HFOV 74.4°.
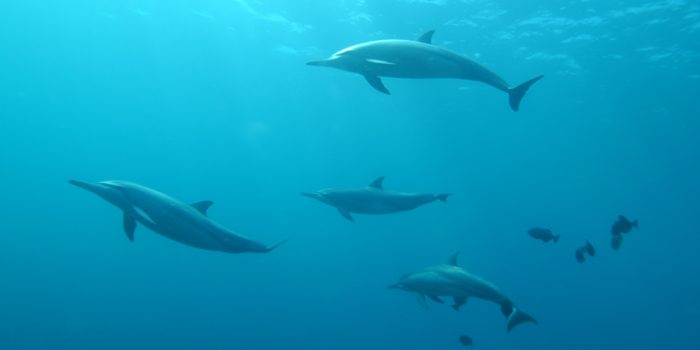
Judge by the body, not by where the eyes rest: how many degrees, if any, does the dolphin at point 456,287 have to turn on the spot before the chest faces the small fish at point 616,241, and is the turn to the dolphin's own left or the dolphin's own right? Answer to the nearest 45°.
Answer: approximately 135° to the dolphin's own right

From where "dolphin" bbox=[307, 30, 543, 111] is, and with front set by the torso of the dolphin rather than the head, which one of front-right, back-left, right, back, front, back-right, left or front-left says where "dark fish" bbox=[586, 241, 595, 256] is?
back-right

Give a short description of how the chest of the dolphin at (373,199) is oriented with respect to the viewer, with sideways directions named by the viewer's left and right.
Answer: facing to the left of the viewer

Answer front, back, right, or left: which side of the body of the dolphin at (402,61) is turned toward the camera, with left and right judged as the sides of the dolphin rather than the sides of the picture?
left

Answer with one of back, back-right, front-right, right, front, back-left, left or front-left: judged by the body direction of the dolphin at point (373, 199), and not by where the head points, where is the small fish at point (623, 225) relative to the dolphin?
back

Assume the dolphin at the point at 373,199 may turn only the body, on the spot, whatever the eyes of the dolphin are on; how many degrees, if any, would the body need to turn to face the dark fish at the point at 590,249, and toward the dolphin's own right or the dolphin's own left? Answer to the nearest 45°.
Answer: approximately 180°

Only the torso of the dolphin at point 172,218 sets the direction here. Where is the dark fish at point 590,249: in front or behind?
behind

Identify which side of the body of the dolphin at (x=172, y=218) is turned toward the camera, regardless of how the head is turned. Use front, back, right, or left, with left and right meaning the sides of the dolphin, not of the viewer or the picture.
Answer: left

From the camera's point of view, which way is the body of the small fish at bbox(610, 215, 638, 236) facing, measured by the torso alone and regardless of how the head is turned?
to the viewer's left

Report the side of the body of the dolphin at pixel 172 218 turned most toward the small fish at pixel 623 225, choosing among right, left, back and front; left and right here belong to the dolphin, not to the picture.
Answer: back

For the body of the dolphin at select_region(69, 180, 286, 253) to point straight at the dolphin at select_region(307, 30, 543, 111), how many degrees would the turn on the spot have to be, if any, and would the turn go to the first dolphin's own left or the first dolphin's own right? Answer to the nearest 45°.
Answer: approximately 180°

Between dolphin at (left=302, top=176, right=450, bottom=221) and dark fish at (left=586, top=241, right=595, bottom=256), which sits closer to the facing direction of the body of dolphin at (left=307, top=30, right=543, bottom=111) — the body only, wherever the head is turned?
the dolphin
